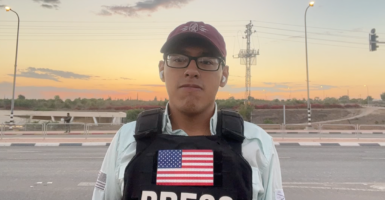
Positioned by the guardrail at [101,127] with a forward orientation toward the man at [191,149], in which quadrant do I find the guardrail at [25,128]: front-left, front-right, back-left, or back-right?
back-right

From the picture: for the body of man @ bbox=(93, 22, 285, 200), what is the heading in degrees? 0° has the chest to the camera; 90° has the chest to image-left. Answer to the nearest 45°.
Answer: approximately 0°

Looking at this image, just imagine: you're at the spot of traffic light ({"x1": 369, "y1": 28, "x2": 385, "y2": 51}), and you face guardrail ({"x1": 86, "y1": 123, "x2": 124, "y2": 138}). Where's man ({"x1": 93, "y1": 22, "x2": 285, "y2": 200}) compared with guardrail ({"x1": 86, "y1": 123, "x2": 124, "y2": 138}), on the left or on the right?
left

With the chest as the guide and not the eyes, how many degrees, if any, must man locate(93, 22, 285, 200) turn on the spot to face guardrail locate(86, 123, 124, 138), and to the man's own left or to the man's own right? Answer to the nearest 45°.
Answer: approximately 180°

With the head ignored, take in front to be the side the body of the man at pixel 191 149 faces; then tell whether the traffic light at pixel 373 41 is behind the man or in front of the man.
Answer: behind

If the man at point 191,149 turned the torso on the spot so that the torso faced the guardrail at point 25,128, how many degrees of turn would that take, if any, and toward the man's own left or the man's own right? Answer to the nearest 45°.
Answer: approximately 135° to the man's own right

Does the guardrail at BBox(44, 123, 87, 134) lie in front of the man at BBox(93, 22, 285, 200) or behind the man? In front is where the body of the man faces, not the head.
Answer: behind
